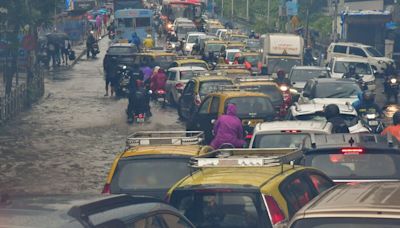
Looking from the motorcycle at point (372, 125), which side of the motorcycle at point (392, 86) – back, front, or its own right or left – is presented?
front

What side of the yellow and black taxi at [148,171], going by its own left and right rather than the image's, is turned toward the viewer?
back

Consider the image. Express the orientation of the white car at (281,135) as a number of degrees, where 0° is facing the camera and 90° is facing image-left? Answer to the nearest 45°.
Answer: approximately 180°

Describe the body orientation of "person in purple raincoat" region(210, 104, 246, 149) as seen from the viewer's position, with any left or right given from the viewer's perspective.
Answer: facing away from the viewer

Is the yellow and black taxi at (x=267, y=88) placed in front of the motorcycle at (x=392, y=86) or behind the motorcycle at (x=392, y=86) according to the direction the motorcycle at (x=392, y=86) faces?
in front

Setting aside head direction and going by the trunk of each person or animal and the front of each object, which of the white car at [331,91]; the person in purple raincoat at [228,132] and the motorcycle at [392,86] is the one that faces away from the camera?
the person in purple raincoat

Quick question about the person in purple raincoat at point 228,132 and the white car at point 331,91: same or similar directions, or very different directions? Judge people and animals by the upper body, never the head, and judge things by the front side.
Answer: very different directions

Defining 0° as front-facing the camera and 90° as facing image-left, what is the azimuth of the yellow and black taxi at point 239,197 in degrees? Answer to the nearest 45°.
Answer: approximately 225°

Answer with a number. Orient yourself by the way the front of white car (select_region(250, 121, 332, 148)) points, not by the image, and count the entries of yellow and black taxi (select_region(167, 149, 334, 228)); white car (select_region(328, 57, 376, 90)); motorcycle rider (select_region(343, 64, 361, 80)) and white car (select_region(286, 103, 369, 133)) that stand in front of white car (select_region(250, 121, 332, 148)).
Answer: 3

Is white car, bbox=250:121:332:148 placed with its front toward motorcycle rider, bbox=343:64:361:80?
yes

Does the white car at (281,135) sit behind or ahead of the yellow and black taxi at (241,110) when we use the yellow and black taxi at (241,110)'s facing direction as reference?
behind

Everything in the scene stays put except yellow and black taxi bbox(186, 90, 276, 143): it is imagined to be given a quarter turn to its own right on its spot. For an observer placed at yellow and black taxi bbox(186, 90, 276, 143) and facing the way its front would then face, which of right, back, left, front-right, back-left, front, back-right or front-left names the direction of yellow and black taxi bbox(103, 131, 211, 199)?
back-right

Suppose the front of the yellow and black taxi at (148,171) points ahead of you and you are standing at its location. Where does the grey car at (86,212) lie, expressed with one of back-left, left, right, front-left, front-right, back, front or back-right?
back

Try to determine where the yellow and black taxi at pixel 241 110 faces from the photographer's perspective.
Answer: facing away from the viewer and to the left of the viewer

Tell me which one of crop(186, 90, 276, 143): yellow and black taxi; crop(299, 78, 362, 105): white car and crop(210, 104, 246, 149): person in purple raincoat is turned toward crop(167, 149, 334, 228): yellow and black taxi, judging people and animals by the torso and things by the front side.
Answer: the white car
